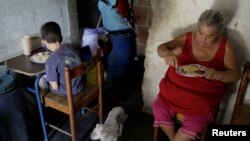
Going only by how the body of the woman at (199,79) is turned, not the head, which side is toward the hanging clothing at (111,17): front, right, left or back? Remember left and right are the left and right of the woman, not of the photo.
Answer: right

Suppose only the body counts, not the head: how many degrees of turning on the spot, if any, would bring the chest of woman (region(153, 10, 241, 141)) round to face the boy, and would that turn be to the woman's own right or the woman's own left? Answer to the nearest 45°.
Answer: approximately 45° to the woman's own right

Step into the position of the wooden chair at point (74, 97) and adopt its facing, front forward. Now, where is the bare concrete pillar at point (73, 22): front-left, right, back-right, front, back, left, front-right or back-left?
front-right

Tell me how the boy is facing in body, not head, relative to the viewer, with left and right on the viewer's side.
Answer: facing away from the viewer and to the left of the viewer

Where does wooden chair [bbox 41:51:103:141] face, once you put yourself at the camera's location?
facing away from the viewer and to the left of the viewer

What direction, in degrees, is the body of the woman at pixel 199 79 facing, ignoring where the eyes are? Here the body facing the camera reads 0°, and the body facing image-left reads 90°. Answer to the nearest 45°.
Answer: approximately 45°

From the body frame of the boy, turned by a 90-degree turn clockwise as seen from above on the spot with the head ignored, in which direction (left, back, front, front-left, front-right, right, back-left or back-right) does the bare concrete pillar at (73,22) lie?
front-left

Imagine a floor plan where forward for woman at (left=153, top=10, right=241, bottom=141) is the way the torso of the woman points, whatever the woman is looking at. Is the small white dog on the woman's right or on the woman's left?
on the woman's right

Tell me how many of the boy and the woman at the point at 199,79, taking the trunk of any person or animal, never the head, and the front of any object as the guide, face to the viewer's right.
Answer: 0

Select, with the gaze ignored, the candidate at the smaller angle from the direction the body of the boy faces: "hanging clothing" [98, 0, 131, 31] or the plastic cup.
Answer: the plastic cup

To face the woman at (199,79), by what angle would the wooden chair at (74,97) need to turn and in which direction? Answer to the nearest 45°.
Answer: approximately 135° to its right

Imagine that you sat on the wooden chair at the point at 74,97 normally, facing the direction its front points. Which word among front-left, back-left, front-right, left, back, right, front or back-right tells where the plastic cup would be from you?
front

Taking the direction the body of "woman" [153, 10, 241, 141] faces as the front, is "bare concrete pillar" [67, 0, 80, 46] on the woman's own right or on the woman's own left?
on the woman's own right

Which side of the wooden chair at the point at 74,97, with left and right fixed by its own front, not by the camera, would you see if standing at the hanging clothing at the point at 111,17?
right

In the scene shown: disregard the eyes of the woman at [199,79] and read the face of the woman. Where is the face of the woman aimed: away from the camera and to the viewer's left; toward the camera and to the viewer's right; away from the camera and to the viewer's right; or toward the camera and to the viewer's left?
toward the camera and to the viewer's left

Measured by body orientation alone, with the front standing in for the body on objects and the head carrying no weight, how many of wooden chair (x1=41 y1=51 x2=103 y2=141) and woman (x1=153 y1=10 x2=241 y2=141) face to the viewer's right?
0

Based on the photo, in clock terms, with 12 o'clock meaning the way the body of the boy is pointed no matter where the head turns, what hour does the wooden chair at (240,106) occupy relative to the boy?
The wooden chair is roughly at 5 o'clock from the boy.
